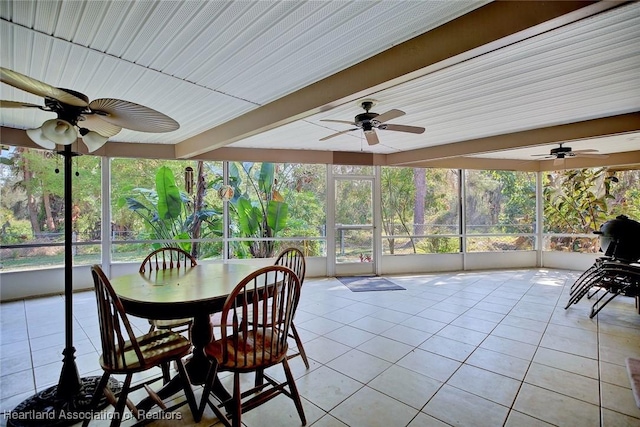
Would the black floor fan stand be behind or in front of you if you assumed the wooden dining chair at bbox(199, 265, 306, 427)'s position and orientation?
in front

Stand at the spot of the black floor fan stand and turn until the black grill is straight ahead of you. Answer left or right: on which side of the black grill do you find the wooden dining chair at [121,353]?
right

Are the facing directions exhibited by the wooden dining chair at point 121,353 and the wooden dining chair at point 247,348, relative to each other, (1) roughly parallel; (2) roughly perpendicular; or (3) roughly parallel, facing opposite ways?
roughly perpendicular

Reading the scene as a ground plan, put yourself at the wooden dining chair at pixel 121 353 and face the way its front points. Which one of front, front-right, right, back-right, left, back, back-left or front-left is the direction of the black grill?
front-right

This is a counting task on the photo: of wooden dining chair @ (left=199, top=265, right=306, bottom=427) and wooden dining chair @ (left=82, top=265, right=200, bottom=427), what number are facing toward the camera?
0

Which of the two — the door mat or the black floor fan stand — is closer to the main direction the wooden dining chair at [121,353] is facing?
the door mat

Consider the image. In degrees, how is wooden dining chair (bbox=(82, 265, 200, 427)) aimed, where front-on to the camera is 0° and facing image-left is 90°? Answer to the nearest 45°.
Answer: approximately 225°

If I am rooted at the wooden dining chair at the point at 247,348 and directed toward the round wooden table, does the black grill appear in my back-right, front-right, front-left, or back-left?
back-right

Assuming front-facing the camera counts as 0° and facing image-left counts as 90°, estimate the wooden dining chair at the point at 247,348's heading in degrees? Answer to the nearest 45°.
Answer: approximately 135°

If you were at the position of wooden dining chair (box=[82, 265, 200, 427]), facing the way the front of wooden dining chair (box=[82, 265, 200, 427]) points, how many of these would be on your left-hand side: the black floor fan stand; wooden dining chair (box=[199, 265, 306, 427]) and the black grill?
1
